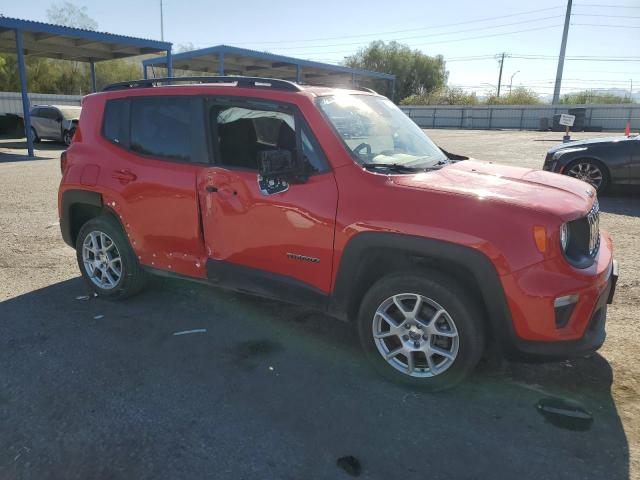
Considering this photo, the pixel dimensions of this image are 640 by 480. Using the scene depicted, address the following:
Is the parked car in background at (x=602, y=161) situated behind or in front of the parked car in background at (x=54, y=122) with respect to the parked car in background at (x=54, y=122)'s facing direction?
in front

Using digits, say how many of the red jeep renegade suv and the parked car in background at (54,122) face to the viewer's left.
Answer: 0

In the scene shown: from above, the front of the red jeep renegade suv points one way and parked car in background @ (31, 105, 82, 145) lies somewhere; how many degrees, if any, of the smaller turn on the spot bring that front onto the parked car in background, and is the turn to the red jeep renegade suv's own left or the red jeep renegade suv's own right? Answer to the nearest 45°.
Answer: approximately 180°

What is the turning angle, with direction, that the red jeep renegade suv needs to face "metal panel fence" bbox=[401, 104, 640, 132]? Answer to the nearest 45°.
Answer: approximately 135° to its left

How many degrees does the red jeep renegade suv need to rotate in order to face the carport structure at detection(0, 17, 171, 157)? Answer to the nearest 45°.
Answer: approximately 180°

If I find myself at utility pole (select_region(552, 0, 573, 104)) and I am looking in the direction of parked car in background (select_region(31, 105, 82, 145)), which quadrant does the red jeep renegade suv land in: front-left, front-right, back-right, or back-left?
front-left

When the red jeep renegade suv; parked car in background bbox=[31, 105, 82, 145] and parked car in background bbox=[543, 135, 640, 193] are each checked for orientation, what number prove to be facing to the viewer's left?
1

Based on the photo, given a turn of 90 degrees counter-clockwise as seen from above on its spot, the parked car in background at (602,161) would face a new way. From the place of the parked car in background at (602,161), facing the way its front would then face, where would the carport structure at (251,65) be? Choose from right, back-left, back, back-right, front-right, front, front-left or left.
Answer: back-right

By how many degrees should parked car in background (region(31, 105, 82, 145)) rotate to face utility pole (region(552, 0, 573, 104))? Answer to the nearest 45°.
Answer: approximately 45° to its left

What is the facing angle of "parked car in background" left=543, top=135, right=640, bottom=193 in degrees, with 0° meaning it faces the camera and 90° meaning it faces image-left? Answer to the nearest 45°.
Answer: approximately 90°

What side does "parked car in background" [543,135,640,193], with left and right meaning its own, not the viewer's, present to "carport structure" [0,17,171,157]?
front

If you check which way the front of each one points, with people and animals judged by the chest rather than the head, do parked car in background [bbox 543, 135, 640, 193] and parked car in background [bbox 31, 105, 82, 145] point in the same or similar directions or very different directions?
very different directions

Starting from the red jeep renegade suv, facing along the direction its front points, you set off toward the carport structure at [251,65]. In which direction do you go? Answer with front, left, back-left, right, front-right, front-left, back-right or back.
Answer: back-left

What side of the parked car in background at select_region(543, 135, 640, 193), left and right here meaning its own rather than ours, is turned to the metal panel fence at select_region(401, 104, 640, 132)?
right

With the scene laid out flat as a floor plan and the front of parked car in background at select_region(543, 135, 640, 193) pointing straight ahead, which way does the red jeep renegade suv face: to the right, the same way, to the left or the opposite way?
the opposite way
